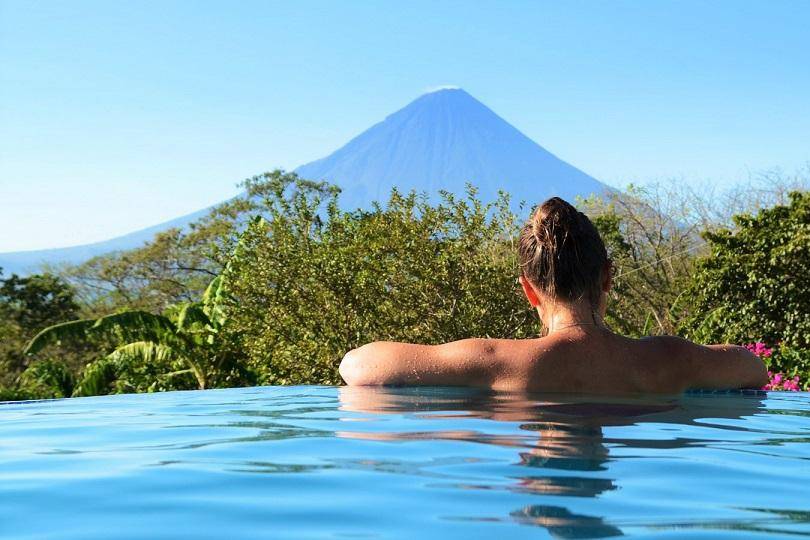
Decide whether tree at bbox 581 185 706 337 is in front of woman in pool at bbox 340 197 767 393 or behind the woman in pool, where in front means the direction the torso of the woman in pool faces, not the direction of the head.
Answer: in front

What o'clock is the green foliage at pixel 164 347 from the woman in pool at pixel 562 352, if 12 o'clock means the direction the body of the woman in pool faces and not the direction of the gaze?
The green foliage is roughly at 11 o'clock from the woman in pool.

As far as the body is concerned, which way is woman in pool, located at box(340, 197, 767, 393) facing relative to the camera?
away from the camera

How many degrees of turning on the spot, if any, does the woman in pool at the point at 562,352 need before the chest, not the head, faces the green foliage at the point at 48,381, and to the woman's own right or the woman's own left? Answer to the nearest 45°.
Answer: approximately 45° to the woman's own left

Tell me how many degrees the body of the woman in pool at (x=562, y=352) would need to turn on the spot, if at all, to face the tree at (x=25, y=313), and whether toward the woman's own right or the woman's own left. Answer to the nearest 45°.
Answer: approximately 45° to the woman's own left

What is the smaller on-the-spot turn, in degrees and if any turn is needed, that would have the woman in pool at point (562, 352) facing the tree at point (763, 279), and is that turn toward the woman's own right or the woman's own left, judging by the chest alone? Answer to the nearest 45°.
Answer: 0° — they already face it

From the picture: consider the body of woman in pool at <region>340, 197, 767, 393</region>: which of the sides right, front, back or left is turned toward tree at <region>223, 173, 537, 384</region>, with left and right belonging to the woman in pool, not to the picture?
front

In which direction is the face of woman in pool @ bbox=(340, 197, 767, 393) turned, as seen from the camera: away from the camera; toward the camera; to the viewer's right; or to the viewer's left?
away from the camera

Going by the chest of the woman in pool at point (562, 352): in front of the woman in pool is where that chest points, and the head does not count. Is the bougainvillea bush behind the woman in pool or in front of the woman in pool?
in front
